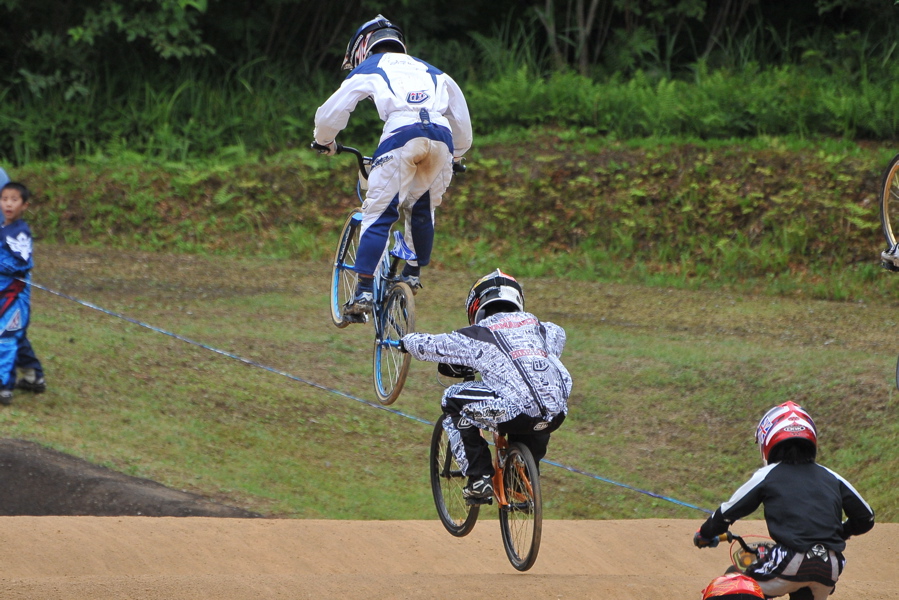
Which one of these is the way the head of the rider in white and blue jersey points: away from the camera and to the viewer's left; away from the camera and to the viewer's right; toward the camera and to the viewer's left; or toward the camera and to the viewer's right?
away from the camera and to the viewer's left

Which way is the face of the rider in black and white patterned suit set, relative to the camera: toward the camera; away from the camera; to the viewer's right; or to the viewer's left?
away from the camera

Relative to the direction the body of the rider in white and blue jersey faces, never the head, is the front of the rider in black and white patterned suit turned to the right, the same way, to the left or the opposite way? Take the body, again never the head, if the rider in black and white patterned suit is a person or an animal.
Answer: the same way

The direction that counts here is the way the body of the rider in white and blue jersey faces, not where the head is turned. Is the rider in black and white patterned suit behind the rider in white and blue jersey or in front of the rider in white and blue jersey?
behind

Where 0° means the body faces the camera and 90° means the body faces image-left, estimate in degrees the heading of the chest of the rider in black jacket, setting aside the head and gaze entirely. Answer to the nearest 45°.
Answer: approximately 135°

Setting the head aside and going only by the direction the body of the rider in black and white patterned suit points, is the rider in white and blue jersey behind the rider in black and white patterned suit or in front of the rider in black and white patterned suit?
in front

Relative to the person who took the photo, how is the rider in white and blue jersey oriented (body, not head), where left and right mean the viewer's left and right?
facing away from the viewer and to the left of the viewer

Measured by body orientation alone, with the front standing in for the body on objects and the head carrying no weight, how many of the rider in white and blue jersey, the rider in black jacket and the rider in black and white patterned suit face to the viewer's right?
0

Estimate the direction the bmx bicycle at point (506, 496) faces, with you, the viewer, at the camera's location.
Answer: facing away from the viewer and to the left of the viewer

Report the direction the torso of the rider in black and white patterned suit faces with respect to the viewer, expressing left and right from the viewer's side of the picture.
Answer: facing away from the viewer and to the left of the viewer

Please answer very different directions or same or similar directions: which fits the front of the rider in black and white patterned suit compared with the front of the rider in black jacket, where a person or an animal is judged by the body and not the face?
same or similar directions

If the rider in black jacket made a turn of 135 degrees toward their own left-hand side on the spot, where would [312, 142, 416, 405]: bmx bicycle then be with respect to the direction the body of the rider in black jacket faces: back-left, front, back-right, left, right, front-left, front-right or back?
back-right

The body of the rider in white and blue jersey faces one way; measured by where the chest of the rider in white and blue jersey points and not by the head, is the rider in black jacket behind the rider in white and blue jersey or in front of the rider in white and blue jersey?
behind
